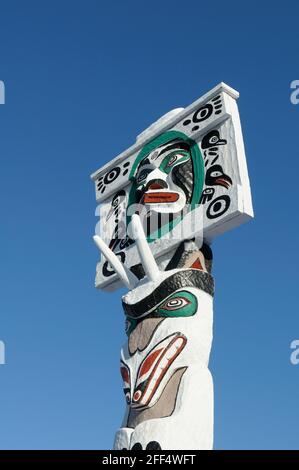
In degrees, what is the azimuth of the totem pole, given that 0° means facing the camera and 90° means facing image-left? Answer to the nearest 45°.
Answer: approximately 45°
